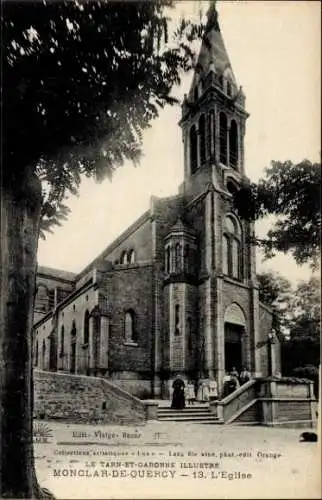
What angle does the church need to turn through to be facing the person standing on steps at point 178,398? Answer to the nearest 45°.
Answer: approximately 45° to its right

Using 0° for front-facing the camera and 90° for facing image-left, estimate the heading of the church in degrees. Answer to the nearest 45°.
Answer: approximately 315°
